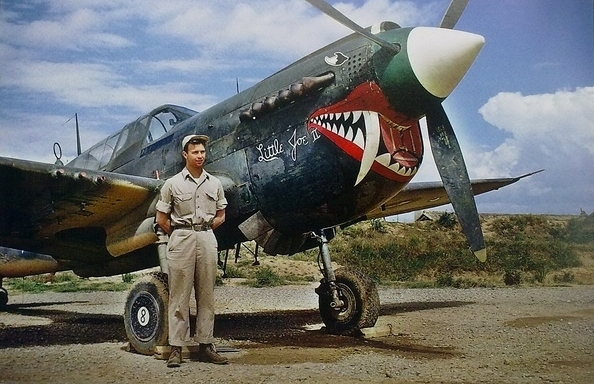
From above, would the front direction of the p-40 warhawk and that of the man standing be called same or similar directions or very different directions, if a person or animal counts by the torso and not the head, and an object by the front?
same or similar directions

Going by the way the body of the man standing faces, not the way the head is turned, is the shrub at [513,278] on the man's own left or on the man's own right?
on the man's own left

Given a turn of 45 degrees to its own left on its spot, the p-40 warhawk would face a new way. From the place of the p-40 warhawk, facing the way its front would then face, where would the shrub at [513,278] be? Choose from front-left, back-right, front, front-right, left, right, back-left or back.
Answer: front-left

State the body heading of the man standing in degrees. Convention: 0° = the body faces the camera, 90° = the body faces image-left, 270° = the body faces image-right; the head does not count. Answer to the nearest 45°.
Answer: approximately 315°

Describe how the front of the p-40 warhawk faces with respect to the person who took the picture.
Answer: facing the viewer and to the right of the viewer

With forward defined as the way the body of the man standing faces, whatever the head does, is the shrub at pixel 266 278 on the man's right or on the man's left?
on the man's left

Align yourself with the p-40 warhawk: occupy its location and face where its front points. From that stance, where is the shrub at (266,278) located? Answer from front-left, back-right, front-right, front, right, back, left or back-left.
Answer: back-left
